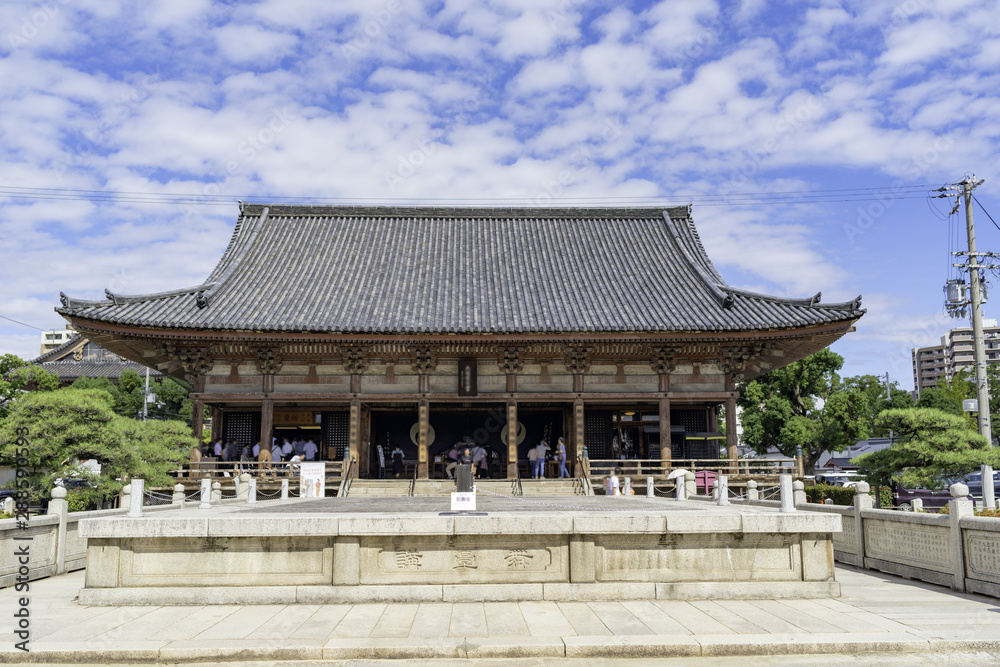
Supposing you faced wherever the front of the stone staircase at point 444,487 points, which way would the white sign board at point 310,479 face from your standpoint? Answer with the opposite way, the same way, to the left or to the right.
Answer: the same way

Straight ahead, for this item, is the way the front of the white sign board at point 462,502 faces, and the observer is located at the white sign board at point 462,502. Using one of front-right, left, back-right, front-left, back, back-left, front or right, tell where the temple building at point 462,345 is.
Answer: back

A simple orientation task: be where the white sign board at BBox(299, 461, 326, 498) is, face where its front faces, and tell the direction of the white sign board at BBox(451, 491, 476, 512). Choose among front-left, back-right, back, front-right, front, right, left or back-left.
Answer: front

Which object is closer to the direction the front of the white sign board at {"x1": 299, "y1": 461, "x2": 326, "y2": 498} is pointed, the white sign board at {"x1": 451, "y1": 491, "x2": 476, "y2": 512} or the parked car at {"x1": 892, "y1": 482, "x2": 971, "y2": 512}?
the white sign board

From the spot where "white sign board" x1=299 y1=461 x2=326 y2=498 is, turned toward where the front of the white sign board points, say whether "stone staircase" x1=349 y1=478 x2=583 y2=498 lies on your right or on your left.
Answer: on your left

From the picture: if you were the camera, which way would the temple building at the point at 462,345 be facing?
facing the viewer

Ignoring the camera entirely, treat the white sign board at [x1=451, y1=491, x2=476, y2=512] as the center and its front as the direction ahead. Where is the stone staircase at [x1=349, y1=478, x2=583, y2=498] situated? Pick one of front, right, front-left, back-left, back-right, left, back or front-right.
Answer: back

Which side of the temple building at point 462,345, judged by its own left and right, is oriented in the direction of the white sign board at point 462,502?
front

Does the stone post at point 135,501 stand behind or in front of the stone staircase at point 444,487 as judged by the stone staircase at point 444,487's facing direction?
in front

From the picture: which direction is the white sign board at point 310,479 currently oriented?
toward the camera

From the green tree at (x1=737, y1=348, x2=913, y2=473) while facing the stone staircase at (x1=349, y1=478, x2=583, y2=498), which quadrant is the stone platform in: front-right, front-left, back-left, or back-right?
front-left

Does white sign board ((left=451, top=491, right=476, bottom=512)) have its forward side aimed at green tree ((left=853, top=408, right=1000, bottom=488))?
no

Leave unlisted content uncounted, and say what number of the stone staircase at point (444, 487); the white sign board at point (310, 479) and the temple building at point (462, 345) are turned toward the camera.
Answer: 3

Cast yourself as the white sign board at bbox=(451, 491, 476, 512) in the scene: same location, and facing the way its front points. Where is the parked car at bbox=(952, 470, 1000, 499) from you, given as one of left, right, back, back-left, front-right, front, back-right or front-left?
back-left

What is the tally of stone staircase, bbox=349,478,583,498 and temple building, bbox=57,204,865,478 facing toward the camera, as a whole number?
2
